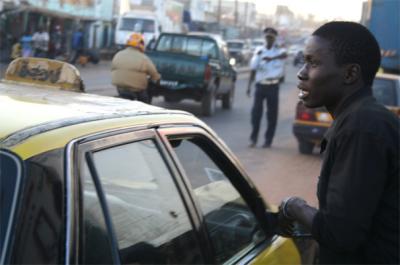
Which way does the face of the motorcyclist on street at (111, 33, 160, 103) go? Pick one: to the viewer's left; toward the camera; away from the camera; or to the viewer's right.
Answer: away from the camera

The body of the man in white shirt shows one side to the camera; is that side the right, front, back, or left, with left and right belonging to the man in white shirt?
front

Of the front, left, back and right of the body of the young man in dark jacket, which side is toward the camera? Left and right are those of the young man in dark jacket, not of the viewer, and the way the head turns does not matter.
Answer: left

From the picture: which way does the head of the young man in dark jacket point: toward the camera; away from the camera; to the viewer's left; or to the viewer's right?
to the viewer's left

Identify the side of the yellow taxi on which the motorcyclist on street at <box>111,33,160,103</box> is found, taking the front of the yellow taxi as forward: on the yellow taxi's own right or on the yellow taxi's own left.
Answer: on the yellow taxi's own left

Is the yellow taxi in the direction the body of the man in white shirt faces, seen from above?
yes

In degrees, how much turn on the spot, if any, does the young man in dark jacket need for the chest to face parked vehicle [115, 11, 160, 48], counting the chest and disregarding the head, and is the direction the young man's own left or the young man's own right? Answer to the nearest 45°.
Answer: approximately 90° to the young man's own right

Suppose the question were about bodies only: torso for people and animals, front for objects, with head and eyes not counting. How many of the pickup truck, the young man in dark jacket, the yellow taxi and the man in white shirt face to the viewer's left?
1

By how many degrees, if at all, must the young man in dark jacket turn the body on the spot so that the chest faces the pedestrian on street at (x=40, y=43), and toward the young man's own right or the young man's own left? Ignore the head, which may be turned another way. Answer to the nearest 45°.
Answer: approximately 45° to the young man's own right

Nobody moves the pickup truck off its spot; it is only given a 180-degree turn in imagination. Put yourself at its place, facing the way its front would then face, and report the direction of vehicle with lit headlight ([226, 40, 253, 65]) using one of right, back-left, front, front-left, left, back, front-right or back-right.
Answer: back-right

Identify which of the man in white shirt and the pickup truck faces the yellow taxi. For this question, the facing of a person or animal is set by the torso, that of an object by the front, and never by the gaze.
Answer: the man in white shirt
